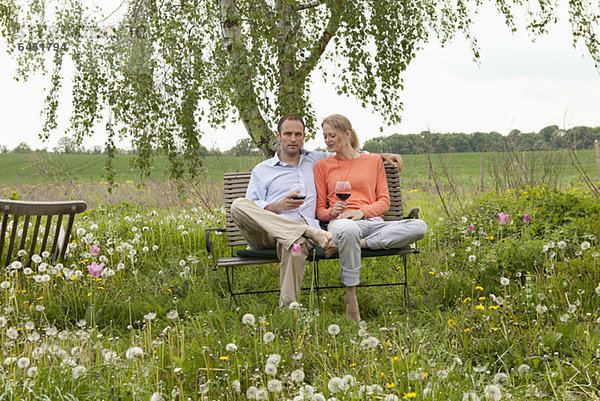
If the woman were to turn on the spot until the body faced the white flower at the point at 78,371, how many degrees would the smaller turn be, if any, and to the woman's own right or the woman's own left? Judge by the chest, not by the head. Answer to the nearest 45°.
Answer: approximately 45° to the woman's own right

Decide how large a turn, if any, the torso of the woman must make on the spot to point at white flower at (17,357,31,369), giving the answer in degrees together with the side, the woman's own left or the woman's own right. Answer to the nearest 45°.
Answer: approximately 45° to the woman's own right

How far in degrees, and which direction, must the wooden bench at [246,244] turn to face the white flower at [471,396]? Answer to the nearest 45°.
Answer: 0° — it already faces it

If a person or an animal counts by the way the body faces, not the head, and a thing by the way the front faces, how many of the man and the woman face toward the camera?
2

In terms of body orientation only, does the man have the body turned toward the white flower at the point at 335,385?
yes

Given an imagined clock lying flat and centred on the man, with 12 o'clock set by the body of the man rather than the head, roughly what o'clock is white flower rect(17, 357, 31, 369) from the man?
The white flower is roughly at 1 o'clock from the man.
